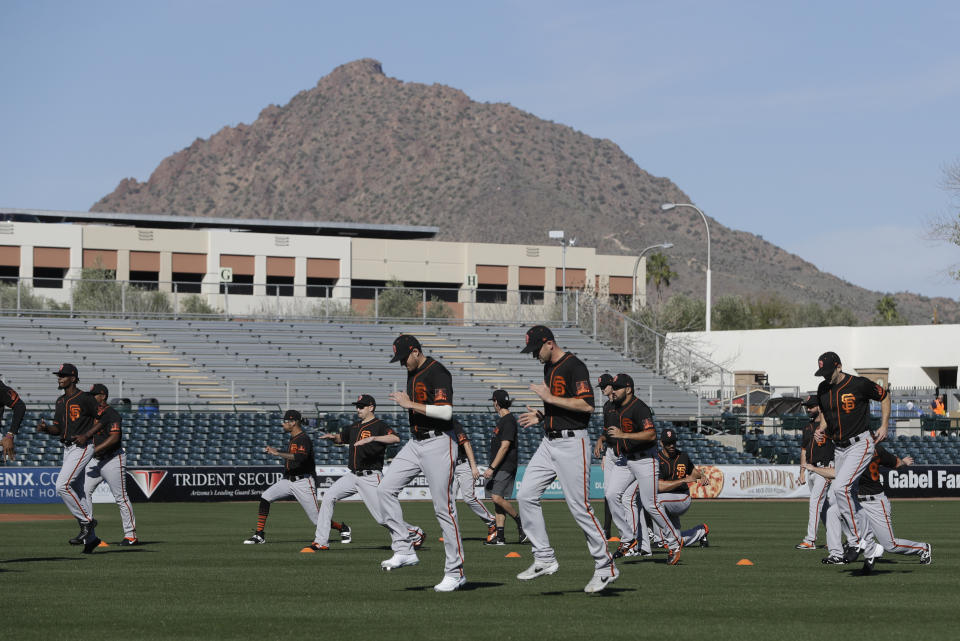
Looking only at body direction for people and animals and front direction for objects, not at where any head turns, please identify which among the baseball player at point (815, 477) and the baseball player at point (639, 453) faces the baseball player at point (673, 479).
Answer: the baseball player at point (815, 477)

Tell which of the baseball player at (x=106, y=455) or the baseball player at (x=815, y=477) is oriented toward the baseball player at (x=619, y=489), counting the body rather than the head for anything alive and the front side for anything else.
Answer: the baseball player at (x=815, y=477)

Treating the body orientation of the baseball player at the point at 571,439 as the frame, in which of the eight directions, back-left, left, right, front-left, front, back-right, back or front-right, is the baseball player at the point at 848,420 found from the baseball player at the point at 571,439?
back

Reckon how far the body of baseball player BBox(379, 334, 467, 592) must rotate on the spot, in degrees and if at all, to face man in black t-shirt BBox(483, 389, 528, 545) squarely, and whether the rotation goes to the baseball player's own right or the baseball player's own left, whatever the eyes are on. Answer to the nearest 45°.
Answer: approximately 135° to the baseball player's own right

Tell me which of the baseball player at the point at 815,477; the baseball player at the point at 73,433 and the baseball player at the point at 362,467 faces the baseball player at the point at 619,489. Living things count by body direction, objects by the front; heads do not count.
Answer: the baseball player at the point at 815,477

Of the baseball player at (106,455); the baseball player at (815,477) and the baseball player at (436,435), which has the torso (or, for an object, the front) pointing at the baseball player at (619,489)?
the baseball player at (815,477)

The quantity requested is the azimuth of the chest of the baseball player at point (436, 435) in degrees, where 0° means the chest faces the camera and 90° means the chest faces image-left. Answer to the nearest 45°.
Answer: approximately 45°
